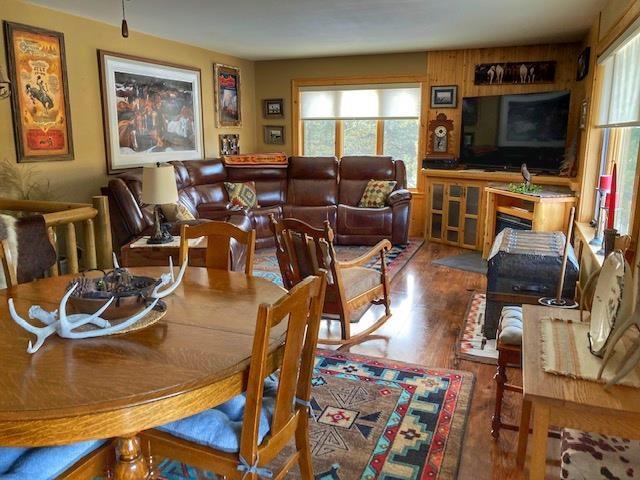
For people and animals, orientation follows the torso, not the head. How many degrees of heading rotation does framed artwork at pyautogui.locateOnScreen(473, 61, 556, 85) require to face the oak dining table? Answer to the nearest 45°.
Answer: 0° — it already faces it

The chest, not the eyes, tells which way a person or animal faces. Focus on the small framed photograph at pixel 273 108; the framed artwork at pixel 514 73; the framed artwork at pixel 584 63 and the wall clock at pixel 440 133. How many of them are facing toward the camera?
3

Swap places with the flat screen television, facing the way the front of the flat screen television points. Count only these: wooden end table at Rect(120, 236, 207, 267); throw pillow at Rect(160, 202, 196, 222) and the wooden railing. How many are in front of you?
3

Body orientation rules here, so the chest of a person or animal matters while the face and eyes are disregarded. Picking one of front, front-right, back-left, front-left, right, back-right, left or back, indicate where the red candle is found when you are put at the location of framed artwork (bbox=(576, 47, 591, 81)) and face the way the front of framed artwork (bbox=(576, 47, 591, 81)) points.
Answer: left

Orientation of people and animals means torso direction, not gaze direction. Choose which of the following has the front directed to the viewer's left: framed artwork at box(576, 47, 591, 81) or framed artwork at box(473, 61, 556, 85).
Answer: framed artwork at box(576, 47, 591, 81)

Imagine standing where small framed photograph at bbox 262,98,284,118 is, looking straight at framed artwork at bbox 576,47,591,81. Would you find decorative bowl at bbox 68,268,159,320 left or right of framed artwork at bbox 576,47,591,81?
right

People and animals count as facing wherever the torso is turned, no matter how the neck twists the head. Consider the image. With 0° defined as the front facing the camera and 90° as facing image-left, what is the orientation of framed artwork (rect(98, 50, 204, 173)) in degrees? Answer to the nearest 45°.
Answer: approximately 315°

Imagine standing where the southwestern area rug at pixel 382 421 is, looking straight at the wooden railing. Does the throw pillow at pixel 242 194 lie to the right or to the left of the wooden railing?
right

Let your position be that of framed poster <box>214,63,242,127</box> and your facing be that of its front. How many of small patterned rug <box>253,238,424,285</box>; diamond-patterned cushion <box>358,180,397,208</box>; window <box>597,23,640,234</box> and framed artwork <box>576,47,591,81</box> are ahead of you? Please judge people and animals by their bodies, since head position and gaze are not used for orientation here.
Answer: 4

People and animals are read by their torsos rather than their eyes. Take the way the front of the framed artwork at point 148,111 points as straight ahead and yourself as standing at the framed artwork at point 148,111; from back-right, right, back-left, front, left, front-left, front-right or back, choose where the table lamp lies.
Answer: front-right

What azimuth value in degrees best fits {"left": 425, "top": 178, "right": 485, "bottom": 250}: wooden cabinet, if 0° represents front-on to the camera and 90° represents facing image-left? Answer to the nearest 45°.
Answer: approximately 45°
